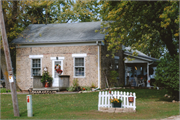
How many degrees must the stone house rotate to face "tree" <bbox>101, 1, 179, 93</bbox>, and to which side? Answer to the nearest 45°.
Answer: approximately 45° to its left

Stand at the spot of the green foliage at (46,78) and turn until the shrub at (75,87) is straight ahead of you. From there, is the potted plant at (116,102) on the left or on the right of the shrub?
right

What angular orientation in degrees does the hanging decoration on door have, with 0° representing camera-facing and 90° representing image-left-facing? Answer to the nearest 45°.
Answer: approximately 0°

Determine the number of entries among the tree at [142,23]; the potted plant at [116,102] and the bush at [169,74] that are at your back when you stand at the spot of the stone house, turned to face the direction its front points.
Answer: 0

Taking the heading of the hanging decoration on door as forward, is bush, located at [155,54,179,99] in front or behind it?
in front

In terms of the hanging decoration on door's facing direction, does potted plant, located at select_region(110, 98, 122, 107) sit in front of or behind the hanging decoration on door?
in front

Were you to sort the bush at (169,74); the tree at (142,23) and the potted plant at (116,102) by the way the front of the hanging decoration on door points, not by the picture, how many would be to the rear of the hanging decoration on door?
0

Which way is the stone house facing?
toward the camera
